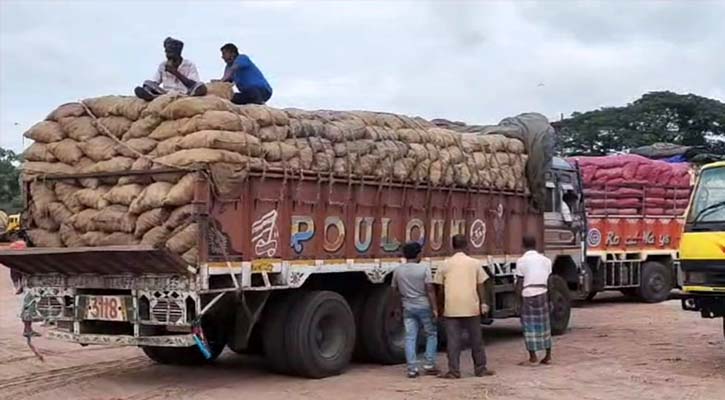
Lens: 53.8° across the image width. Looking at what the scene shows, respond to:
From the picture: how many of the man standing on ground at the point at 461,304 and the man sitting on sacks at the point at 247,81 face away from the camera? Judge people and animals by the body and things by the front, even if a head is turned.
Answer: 1

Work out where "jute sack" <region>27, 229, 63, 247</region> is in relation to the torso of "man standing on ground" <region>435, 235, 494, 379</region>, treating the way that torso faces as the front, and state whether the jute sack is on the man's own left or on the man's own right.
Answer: on the man's own left

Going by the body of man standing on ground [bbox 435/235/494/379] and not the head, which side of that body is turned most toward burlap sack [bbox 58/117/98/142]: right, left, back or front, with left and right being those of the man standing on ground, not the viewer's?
left

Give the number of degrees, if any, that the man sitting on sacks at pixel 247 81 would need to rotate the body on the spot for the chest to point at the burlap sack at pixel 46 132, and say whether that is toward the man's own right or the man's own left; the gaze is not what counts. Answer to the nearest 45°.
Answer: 0° — they already face it

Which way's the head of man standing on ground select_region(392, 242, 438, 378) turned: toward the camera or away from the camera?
away from the camera

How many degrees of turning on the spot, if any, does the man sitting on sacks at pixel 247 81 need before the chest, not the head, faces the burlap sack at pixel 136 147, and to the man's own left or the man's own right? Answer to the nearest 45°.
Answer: approximately 45° to the man's own left

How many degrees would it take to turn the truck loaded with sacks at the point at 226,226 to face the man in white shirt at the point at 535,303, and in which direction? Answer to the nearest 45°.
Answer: approximately 45° to its right

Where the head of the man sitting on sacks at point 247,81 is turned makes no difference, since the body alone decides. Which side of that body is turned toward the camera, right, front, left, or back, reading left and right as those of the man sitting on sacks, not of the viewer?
left

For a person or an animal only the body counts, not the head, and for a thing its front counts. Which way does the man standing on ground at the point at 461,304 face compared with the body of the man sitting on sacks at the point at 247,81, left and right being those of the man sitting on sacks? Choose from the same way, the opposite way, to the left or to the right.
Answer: to the right

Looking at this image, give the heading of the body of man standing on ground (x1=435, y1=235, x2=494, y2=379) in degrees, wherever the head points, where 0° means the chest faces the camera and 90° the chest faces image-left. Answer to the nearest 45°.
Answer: approximately 180°

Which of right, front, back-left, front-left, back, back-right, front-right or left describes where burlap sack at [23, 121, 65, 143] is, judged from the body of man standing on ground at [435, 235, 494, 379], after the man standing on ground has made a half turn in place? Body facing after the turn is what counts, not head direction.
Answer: right

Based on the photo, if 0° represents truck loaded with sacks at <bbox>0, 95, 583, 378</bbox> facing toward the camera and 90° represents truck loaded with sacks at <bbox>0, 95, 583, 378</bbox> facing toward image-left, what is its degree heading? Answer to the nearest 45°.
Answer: approximately 225°

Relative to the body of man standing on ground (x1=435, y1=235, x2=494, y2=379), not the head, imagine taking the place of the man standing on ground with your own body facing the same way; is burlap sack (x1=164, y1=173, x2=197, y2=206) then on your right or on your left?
on your left

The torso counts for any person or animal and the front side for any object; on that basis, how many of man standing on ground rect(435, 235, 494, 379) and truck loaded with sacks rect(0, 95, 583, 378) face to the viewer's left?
0
